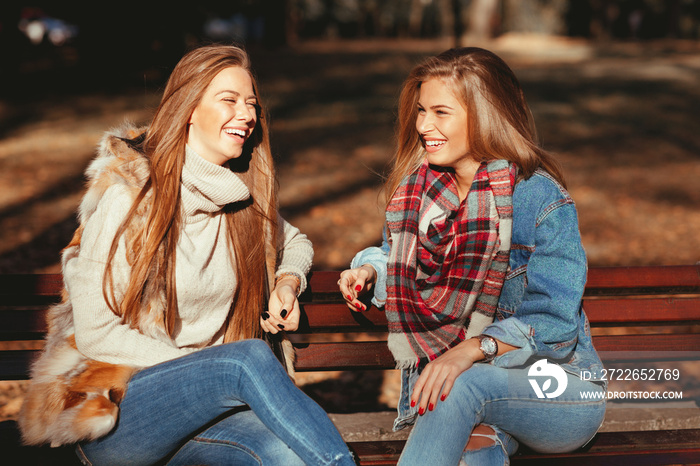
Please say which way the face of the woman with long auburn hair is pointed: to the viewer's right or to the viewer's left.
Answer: to the viewer's right

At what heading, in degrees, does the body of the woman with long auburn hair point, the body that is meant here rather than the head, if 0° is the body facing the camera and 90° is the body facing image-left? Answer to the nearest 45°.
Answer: approximately 315°
